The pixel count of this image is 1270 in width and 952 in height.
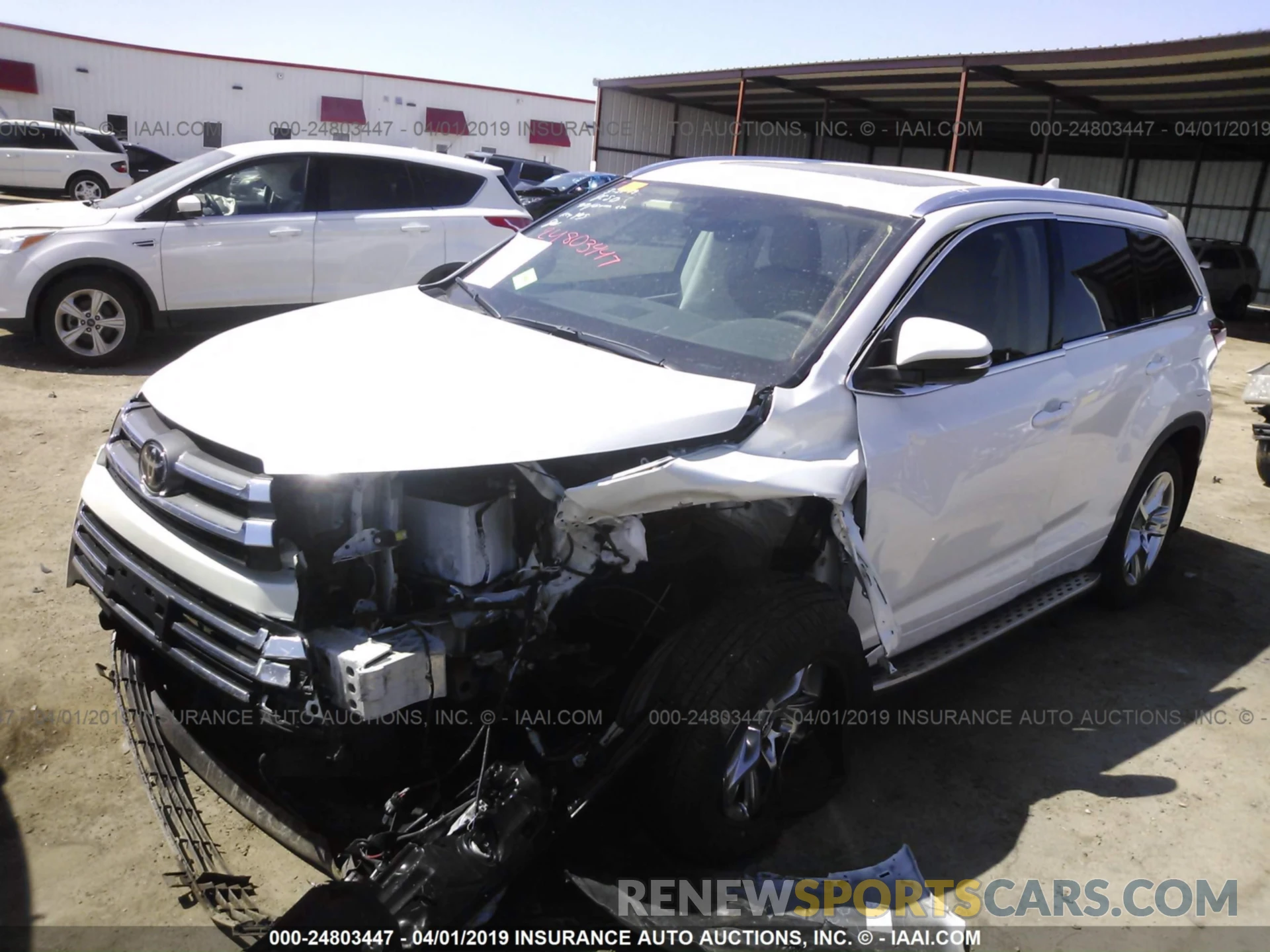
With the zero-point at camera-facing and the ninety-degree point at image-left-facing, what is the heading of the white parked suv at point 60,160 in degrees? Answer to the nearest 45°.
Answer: approximately 90°

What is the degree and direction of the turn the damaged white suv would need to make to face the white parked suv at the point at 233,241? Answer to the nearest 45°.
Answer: approximately 90° to its right

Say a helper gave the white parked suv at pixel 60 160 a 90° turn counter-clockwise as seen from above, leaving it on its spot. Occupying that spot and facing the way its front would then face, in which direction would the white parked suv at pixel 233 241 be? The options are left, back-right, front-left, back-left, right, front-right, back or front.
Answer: front

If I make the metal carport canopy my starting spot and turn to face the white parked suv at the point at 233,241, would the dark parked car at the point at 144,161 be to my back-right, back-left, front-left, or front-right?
front-right

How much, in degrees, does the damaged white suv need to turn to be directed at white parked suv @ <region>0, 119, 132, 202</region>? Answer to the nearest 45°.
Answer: approximately 90° to its right

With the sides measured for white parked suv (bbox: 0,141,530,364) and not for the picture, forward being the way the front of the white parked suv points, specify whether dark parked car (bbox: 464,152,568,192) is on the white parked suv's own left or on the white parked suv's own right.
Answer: on the white parked suv's own right

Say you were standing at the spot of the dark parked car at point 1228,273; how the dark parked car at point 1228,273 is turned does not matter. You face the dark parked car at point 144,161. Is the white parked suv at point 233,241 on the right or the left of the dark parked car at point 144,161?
left

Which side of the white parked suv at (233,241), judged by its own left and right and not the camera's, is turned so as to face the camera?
left

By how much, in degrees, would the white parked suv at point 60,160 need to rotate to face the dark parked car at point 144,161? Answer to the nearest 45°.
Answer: approximately 135° to its right

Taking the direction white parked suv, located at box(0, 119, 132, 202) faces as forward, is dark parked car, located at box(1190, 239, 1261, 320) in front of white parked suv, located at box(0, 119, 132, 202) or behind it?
behind

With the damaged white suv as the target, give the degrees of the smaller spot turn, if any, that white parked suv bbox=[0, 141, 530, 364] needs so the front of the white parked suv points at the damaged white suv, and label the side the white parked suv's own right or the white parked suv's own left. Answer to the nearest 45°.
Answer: approximately 90° to the white parked suv's own left

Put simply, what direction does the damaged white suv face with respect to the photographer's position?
facing the viewer and to the left of the viewer

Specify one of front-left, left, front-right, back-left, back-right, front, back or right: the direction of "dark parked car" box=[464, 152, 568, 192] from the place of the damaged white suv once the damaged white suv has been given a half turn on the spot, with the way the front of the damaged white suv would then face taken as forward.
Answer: front-left

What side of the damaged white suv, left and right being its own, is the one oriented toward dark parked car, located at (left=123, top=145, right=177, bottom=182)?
right
